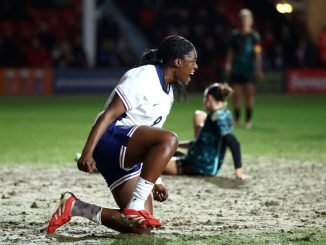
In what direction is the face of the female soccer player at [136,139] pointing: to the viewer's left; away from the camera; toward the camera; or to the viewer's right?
to the viewer's right

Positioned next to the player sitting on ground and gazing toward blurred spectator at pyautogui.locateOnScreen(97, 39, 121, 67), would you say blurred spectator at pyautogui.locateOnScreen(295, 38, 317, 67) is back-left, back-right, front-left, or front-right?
front-right

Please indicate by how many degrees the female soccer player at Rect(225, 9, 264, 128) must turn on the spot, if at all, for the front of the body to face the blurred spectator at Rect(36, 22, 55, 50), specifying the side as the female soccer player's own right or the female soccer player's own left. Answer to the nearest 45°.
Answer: approximately 135° to the female soccer player's own right

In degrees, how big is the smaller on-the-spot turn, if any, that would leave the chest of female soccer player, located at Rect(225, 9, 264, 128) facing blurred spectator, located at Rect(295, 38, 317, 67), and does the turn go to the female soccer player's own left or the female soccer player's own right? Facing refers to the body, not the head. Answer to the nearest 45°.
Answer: approximately 180°

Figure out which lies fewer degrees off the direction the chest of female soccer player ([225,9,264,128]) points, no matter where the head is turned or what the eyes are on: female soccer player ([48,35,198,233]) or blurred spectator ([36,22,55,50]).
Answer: the female soccer player

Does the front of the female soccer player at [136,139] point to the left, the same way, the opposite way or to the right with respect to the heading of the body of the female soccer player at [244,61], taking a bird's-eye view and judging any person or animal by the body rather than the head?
to the left

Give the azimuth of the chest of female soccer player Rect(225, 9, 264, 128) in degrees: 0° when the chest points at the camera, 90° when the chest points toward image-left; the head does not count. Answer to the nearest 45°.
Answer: approximately 0°

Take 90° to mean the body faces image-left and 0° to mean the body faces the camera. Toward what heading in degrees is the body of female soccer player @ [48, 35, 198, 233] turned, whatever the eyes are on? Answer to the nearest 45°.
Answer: approximately 270°

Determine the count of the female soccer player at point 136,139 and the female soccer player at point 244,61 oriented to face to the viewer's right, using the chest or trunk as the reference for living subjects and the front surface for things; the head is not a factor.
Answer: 1

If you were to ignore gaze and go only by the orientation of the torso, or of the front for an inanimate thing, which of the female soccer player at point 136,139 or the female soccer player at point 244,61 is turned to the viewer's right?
the female soccer player at point 136,139

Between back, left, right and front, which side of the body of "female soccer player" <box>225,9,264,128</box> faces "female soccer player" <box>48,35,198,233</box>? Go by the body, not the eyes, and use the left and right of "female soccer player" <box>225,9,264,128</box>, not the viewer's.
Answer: front
